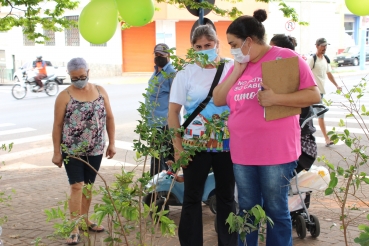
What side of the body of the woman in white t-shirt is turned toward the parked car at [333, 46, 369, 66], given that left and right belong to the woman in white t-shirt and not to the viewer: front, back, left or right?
back

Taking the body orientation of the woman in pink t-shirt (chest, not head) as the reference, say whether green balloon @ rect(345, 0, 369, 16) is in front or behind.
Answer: behind

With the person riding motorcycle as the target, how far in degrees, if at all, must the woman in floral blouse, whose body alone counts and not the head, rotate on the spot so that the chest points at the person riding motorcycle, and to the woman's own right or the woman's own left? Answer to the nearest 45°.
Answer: approximately 180°

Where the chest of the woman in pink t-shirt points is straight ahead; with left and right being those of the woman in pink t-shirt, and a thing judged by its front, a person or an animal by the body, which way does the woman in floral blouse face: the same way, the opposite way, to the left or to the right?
to the left

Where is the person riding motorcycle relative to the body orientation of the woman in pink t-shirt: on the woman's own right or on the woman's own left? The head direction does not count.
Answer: on the woman's own right

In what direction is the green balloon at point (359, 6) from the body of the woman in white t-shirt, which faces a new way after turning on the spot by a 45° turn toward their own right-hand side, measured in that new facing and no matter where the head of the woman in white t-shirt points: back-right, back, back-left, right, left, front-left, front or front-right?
back-left

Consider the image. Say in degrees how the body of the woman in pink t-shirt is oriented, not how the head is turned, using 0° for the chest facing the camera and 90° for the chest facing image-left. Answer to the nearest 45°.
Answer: approximately 45°

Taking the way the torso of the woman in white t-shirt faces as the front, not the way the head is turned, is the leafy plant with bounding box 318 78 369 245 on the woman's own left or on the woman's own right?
on the woman's own left
